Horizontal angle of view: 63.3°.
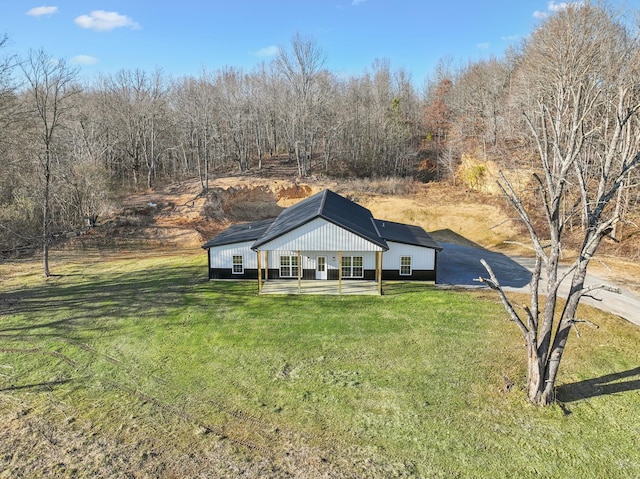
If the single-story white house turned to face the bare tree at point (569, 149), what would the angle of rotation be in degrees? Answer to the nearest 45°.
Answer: approximately 45° to its left

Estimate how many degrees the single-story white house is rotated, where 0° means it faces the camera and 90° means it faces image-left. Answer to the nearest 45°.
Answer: approximately 0°
